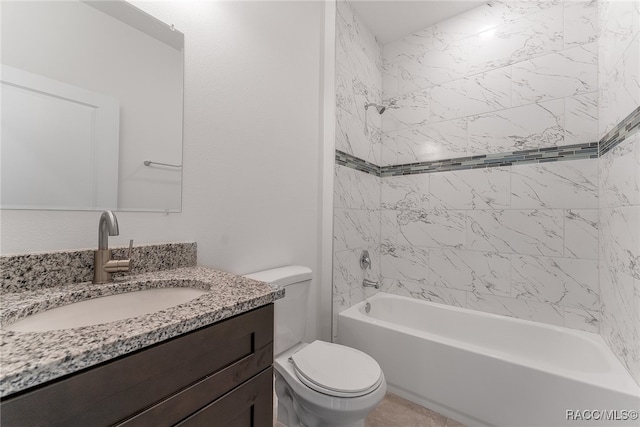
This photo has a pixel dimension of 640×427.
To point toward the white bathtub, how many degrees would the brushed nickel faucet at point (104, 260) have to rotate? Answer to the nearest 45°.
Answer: approximately 45° to its left

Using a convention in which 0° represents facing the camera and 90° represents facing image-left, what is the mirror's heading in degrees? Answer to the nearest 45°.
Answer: approximately 315°

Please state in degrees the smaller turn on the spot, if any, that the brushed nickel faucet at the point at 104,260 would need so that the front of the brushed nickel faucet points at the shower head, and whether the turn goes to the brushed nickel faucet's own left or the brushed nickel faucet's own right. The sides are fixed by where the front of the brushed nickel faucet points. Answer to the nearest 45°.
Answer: approximately 45° to the brushed nickel faucet's own left

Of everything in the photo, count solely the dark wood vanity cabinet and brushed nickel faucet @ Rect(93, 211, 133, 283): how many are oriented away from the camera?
0

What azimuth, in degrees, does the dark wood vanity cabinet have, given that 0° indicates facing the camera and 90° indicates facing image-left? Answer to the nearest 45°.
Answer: approximately 315°

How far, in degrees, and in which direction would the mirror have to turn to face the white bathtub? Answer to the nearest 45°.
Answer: approximately 45° to its left

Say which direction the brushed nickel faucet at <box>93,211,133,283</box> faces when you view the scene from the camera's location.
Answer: facing the viewer and to the right of the viewer

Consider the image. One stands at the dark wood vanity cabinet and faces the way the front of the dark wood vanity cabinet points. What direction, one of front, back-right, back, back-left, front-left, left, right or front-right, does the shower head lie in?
left
